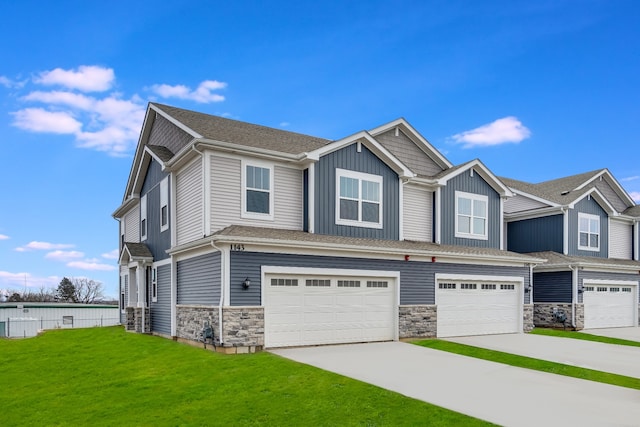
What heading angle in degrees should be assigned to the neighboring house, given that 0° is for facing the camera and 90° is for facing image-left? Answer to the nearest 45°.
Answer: approximately 315°

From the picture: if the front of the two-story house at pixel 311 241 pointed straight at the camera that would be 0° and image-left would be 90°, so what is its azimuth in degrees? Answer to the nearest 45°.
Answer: approximately 315°
